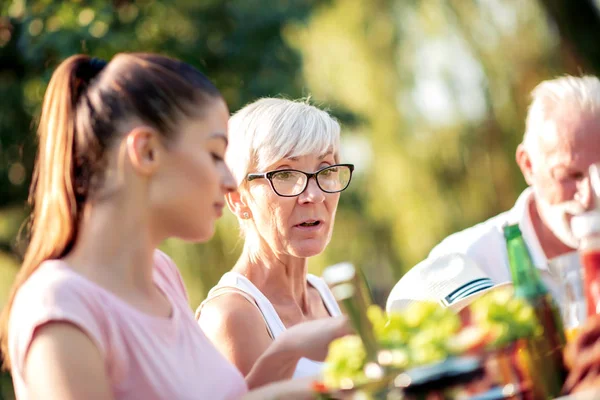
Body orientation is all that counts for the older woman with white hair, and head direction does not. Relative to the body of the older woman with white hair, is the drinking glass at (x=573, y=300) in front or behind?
in front

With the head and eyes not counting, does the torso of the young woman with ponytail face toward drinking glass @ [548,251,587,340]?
yes

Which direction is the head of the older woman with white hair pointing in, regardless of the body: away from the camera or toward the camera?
toward the camera

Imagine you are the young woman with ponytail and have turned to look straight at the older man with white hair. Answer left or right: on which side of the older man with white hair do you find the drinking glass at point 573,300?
right

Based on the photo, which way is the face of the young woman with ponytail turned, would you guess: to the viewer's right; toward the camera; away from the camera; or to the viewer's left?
to the viewer's right

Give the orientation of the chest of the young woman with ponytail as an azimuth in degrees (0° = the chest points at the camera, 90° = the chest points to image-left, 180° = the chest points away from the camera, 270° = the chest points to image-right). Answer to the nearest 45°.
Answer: approximately 270°

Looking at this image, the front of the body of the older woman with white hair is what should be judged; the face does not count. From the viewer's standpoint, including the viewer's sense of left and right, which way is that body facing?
facing the viewer and to the right of the viewer

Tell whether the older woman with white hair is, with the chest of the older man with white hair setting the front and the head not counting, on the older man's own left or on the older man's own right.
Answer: on the older man's own right
